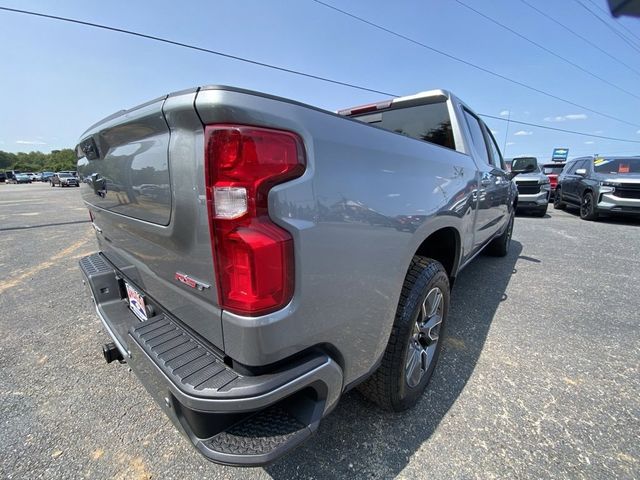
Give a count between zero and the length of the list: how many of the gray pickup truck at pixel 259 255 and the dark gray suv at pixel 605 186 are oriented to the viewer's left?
0

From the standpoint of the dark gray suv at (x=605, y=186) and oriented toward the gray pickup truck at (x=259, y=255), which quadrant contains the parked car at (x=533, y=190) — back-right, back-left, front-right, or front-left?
front-right

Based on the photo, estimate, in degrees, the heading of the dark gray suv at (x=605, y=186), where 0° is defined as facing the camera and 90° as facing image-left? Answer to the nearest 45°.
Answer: approximately 315°

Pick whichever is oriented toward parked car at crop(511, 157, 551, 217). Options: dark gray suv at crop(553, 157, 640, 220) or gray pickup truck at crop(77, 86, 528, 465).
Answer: the gray pickup truck

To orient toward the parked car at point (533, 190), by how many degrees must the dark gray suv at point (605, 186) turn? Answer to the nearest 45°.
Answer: approximately 135° to its right

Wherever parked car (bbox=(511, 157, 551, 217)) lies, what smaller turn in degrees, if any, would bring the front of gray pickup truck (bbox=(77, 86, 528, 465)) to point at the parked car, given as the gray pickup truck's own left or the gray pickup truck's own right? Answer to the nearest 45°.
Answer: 0° — it already faces it

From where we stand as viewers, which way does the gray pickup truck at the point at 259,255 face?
facing away from the viewer and to the right of the viewer

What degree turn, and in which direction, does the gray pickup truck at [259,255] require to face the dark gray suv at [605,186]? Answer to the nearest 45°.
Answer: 0° — it already faces it

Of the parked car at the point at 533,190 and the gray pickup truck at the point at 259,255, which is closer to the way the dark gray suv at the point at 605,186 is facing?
the gray pickup truck
